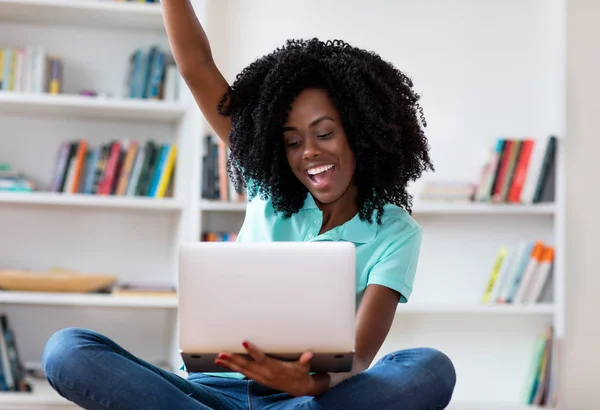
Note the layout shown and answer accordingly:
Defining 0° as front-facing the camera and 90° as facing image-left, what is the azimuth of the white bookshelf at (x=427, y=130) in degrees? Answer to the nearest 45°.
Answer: approximately 0°

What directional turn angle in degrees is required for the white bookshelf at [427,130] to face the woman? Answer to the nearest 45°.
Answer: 0° — it already faces them
